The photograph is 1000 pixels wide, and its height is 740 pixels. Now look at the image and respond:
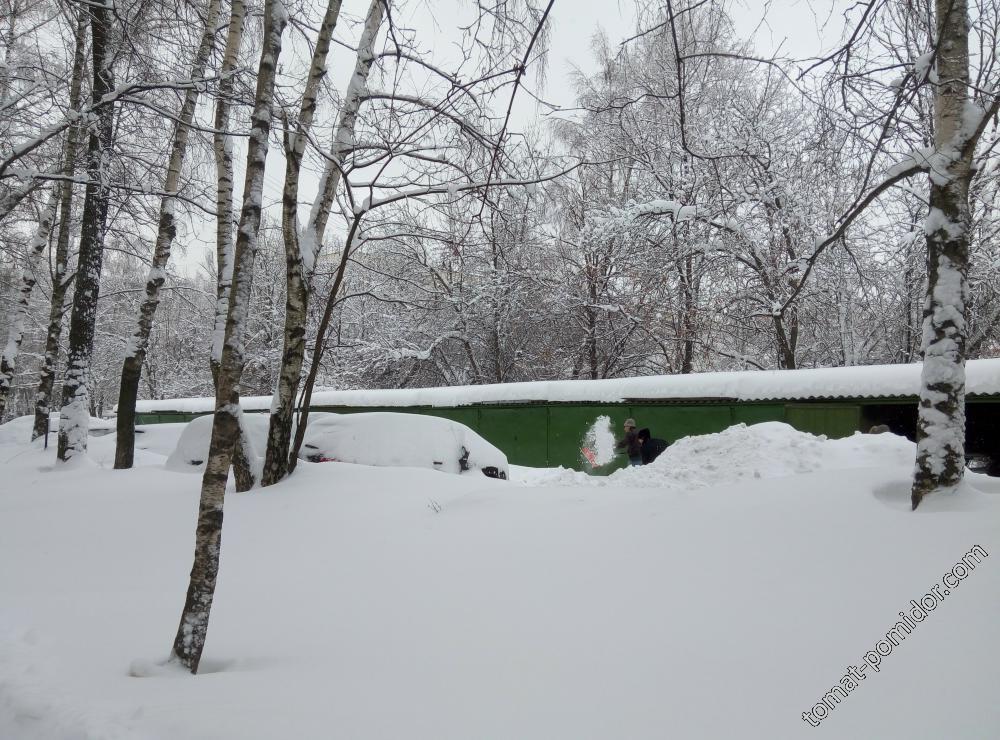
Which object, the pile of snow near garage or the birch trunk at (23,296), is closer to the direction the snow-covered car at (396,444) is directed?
the pile of snow near garage

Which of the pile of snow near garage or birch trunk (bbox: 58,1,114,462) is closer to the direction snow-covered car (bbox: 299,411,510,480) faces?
the pile of snow near garage

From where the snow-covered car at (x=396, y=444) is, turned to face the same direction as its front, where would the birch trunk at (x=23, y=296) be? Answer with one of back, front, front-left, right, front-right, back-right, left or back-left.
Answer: back-left

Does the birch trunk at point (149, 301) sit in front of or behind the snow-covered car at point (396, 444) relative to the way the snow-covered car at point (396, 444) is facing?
behind

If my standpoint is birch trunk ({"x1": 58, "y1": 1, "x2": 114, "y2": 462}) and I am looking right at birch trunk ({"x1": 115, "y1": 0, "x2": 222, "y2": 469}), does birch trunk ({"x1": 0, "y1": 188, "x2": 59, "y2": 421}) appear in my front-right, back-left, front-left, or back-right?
back-left

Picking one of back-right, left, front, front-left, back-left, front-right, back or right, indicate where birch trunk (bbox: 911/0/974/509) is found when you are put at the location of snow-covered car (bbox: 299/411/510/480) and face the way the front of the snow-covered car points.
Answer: front-right

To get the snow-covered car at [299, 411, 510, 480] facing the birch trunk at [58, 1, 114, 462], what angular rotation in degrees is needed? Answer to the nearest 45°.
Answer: approximately 135° to its left

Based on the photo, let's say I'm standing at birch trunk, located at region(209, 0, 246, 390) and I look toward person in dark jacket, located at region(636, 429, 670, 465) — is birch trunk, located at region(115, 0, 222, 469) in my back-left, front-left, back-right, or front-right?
back-left

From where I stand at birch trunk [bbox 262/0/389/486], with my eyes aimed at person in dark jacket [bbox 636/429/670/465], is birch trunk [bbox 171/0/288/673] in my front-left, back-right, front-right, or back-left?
back-right

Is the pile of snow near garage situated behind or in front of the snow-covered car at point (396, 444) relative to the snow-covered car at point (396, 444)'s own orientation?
in front

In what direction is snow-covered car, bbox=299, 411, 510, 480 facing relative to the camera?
to the viewer's right
